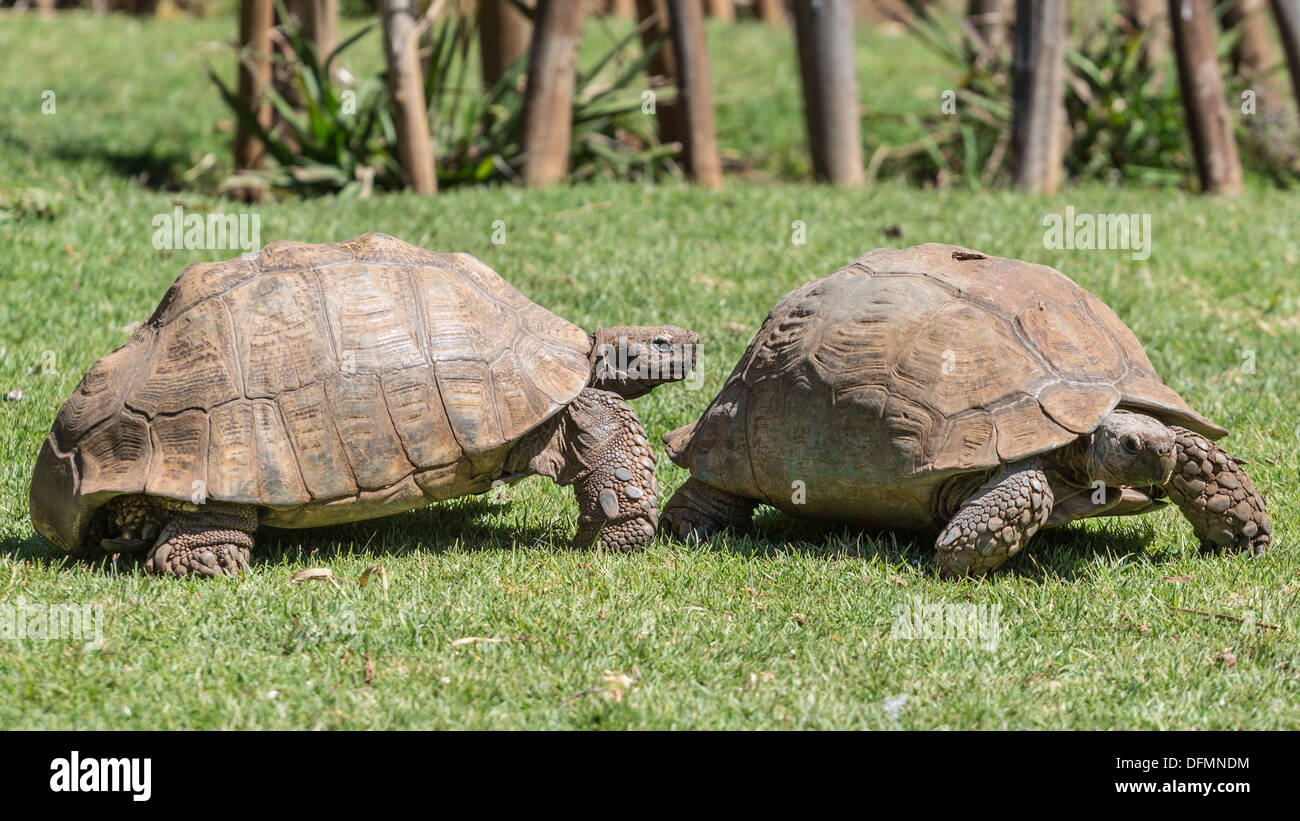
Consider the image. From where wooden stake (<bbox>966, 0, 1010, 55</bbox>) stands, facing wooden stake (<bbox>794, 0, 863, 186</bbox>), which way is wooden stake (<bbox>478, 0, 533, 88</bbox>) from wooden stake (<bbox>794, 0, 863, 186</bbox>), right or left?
right

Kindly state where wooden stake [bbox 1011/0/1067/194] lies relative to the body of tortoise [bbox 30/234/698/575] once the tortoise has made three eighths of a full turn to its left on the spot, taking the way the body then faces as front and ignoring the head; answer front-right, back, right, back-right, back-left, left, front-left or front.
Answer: right

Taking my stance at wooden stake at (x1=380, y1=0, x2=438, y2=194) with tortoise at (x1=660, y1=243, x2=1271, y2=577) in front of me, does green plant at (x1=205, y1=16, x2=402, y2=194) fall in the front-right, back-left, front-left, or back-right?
back-right

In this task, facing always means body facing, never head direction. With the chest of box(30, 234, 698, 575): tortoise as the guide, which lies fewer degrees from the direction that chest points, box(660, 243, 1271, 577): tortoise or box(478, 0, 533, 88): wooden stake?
the tortoise

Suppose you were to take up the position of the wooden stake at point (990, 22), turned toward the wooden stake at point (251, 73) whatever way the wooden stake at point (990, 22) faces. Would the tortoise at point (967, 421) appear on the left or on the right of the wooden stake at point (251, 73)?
left

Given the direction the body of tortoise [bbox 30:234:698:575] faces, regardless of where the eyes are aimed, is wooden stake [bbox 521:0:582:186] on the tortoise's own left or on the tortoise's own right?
on the tortoise's own left

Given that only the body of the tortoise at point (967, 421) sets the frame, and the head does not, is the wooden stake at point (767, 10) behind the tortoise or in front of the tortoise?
behind

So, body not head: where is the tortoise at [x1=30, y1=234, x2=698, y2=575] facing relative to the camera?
to the viewer's right

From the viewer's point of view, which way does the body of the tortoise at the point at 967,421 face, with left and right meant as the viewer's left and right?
facing the viewer and to the right of the viewer

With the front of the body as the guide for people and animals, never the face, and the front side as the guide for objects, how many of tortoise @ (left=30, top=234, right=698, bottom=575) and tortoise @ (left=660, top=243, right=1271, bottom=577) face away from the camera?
0

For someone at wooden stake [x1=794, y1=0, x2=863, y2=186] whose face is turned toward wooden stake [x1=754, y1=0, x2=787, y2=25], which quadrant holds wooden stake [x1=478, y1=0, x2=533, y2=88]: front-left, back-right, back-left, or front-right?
front-left

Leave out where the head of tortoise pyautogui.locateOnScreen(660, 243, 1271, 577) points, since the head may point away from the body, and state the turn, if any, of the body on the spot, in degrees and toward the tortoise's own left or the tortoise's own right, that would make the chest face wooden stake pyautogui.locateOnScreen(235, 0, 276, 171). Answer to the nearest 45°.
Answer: approximately 180°

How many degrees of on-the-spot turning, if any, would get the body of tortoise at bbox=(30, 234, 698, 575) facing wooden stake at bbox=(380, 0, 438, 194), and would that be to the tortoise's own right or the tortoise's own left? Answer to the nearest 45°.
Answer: approximately 90° to the tortoise's own left
